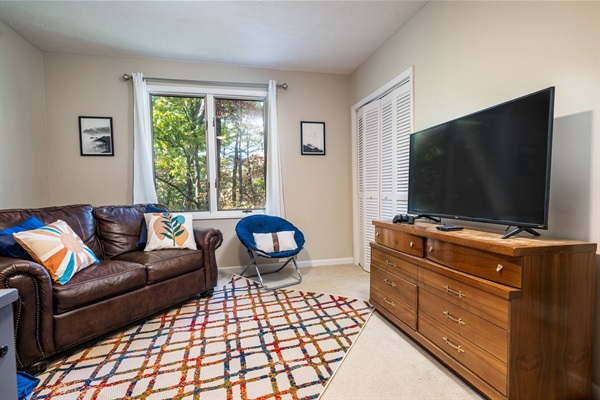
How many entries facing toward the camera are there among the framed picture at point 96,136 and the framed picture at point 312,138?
2

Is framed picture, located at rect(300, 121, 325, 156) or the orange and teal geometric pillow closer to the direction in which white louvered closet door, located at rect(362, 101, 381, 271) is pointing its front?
the orange and teal geometric pillow

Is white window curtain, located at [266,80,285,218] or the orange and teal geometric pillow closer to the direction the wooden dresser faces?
the orange and teal geometric pillow

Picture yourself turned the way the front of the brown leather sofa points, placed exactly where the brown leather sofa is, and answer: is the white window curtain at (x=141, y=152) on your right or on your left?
on your left

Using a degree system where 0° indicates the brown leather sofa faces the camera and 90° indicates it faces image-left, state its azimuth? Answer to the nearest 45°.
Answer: approximately 315°

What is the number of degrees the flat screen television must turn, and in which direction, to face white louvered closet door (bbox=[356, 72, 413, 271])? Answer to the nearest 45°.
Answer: approximately 90° to its right

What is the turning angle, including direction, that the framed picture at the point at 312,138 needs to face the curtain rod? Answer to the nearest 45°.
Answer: approximately 90° to its right

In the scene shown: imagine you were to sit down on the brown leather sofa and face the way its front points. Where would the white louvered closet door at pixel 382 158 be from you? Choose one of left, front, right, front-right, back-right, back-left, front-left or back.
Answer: front-left

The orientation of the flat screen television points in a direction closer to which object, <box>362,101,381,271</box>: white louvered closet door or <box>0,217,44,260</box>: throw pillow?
the throw pillow

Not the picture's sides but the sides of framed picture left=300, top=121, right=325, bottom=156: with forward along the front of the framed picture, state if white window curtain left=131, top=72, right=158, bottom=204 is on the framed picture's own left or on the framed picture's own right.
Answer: on the framed picture's own right

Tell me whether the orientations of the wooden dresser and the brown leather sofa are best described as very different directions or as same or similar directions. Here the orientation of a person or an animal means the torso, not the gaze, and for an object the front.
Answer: very different directions

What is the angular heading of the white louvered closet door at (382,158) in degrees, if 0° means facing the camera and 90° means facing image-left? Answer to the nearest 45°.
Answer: approximately 45°
